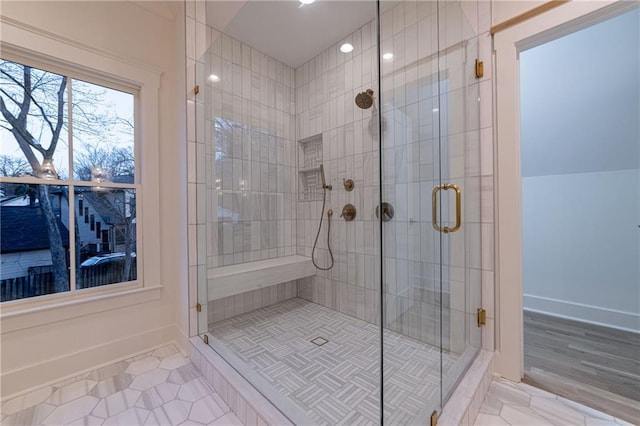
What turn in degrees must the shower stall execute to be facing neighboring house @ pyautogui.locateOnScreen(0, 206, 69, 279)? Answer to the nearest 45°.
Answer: approximately 135° to its right

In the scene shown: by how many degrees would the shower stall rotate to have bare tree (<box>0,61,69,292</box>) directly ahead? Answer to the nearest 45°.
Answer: approximately 135° to its right

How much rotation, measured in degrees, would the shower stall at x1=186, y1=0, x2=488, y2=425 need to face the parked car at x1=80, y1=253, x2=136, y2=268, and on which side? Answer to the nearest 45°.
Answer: approximately 135° to its right

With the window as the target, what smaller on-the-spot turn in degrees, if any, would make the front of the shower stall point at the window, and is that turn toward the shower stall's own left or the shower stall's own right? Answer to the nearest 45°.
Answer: approximately 135° to the shower stall's own right

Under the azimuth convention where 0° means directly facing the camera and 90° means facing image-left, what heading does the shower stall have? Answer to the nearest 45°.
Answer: approximately 315°

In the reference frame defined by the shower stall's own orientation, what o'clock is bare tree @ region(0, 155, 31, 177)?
The bare tree is roughly at 4 o'clock from the shower stall.
